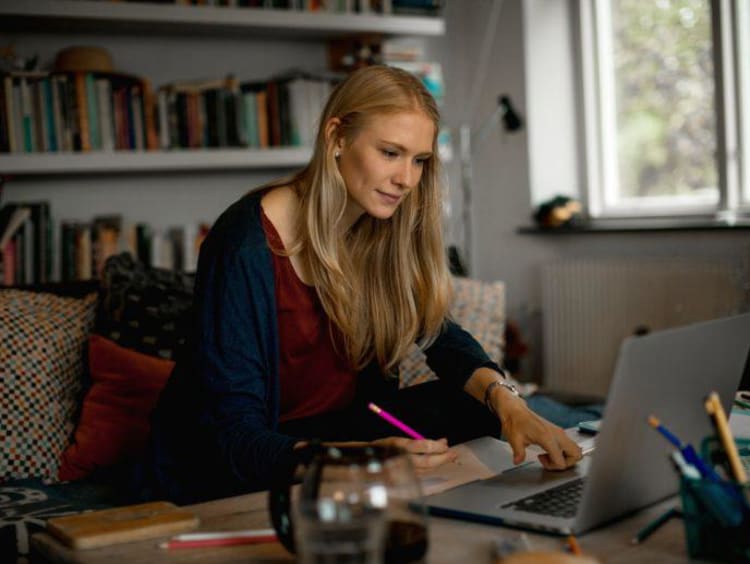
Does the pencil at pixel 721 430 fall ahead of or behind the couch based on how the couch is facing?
ahead

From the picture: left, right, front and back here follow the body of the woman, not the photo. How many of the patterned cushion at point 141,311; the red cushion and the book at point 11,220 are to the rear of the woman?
3

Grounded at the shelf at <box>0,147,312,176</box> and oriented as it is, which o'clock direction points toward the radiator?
The radiator is roughly at 9 o'clock from the shelf.

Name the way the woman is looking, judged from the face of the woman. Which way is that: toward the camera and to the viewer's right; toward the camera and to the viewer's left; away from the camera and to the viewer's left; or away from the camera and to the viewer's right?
toward the camera and to the viewer's right

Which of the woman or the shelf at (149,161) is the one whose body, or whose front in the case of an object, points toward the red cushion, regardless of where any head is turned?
the shelf

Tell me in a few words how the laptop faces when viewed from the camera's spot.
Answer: facing away from the viewer and to the left of the viewer

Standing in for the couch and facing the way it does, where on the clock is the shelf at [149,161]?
The shelf is roughly at 6 o'clock from the couch.

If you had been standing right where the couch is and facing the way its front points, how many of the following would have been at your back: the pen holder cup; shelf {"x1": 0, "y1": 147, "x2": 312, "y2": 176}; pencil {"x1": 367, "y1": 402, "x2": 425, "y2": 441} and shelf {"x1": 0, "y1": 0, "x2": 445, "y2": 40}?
2

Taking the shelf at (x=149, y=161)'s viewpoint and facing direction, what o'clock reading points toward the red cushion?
The red cushion is roughly at 12 o'clock from the shelf.

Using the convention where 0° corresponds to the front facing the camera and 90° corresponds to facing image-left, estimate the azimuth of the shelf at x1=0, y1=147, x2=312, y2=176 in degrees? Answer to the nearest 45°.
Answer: approximately 0°

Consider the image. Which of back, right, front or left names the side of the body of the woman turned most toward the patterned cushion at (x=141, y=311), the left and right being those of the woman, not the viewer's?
back

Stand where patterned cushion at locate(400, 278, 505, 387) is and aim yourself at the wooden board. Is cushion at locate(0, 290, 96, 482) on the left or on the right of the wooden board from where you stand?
right
